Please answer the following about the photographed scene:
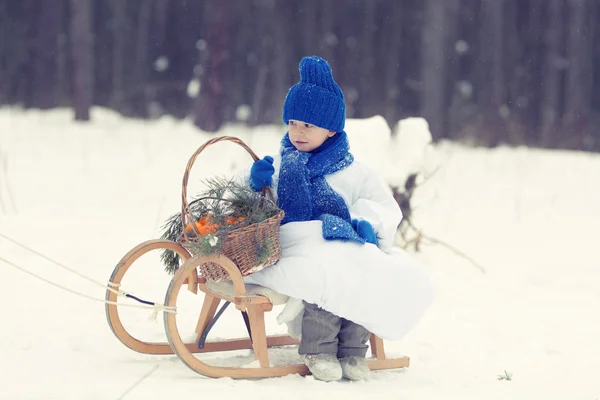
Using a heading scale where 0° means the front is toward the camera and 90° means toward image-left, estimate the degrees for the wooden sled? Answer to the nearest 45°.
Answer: approximately 45°

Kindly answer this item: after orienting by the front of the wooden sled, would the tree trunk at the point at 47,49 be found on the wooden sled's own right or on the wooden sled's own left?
on the wooden sled's own right

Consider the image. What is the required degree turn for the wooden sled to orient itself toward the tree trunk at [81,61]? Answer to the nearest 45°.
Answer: approximately 135° to its right

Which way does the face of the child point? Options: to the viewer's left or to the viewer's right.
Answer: to the viewer's left

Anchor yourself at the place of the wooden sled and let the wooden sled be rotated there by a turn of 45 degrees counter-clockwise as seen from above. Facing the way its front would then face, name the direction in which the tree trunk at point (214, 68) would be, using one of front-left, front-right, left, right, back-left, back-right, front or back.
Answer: back

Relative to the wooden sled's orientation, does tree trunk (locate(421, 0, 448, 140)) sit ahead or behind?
behind

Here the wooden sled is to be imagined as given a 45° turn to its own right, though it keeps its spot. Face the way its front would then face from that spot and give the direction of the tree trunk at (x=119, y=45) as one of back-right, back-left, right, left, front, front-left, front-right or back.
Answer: right
